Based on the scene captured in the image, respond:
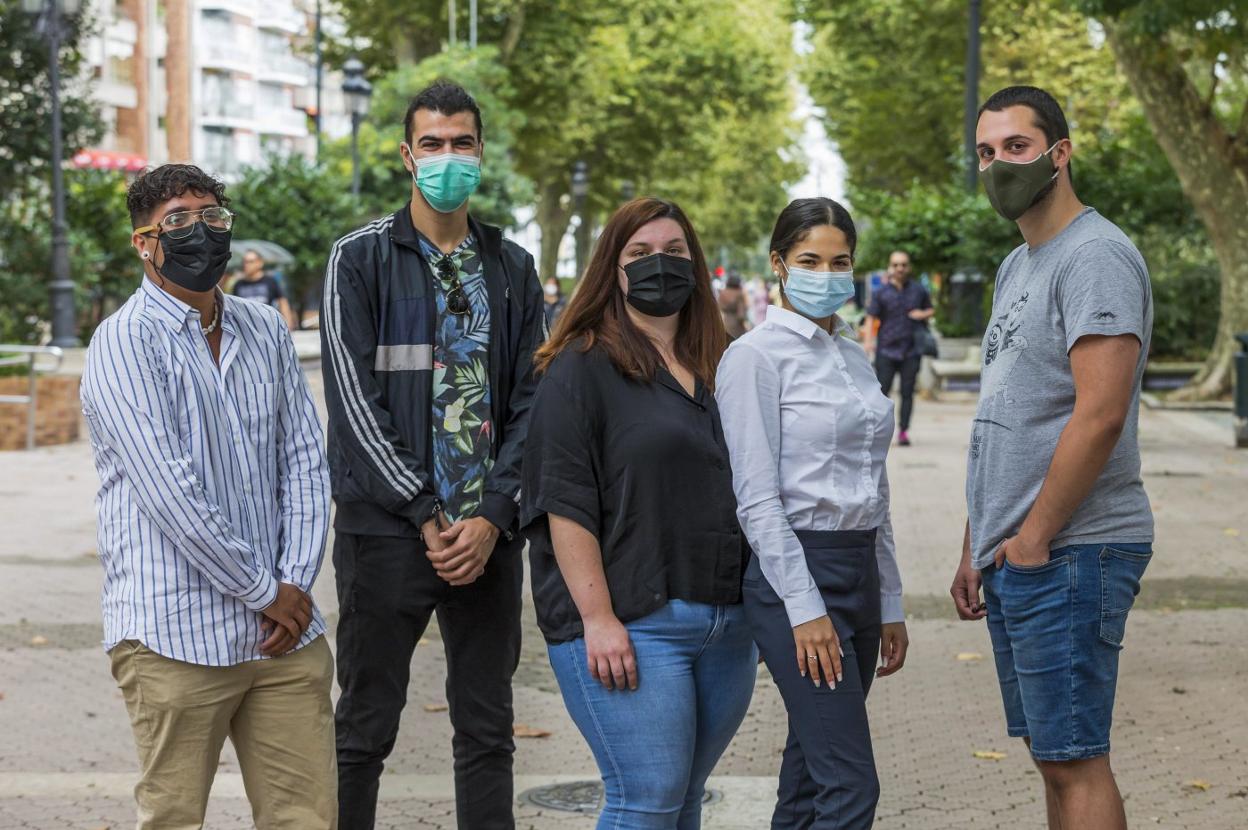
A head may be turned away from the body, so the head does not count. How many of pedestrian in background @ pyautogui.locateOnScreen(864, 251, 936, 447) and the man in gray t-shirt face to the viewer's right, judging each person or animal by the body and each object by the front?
0

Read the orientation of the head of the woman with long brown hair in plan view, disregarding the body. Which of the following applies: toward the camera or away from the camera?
toward the camera

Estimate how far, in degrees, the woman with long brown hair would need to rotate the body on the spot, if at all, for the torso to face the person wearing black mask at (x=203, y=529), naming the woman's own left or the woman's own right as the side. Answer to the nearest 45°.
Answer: approximately 135° to the woman's own right

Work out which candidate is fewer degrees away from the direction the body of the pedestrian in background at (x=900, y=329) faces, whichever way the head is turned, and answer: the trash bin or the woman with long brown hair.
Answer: the woman with long brown hair

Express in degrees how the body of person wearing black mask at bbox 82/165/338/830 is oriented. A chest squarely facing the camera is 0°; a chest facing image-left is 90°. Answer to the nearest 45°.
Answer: approximately 315°

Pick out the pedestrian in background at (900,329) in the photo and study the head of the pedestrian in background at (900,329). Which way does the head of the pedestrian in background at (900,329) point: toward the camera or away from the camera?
toward the camera

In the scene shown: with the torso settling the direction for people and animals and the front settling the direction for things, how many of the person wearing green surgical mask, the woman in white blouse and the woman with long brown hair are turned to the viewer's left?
0

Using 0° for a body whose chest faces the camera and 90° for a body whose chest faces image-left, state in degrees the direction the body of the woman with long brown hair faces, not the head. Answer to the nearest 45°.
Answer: approximately 315°

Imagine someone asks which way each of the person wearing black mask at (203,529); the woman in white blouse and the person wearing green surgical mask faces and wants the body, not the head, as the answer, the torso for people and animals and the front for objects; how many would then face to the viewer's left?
0

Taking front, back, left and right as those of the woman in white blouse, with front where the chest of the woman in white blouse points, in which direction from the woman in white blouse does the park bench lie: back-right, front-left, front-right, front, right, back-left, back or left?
back-left

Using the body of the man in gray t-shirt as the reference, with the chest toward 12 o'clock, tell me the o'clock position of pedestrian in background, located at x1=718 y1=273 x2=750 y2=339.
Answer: The pedestrian in background is roughly at 4 o'clock from the man in gray t-shirt.

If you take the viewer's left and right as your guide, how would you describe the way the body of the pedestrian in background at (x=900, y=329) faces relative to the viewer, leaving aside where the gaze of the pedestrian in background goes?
facing the viewer
